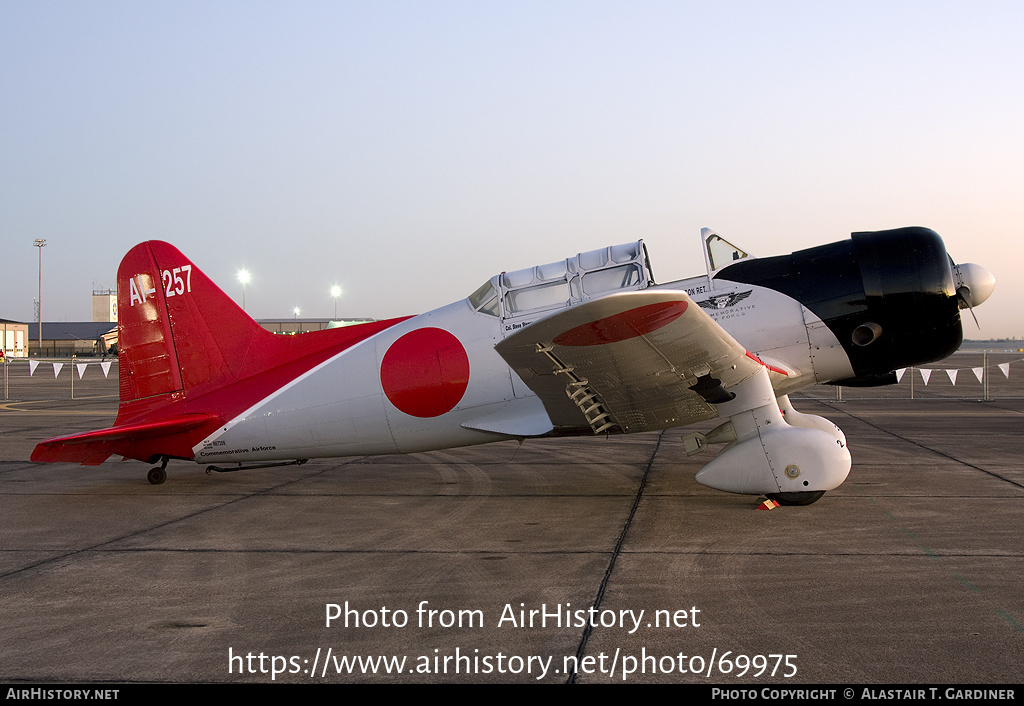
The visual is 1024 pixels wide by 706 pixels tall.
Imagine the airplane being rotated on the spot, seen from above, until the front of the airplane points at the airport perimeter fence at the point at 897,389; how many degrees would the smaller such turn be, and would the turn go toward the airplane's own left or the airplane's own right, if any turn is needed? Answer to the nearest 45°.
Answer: approximately 45° to the airplane's own left

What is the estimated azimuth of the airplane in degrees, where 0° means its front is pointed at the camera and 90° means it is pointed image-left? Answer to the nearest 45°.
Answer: approximately 270°
